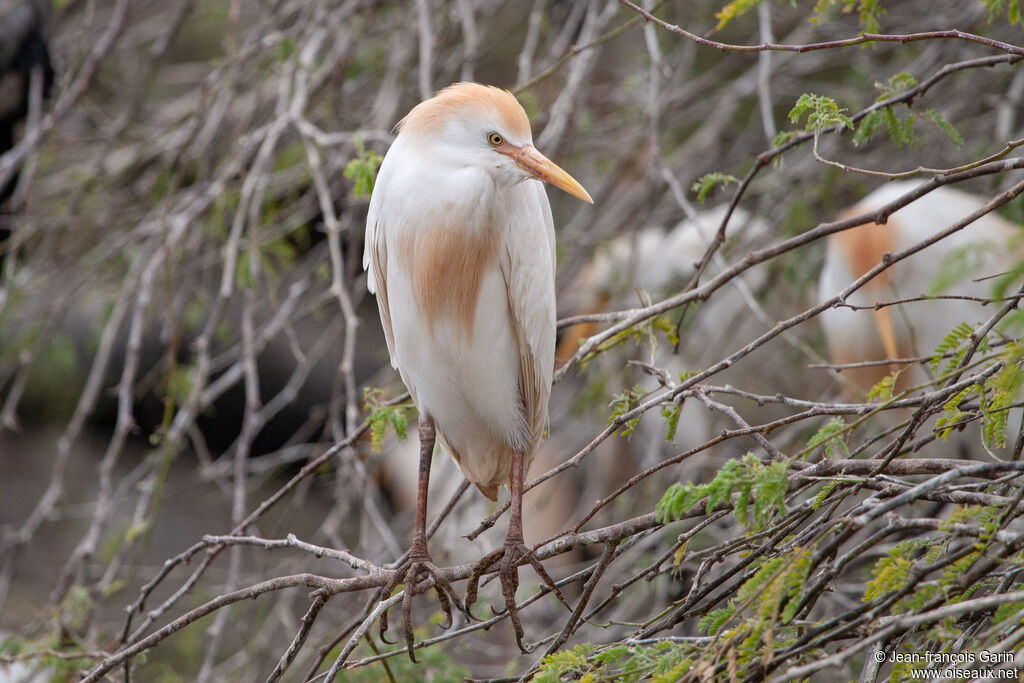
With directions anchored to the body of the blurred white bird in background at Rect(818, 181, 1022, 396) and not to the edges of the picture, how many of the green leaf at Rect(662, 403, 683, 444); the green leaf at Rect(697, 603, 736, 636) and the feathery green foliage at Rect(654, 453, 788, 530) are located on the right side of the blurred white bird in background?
0

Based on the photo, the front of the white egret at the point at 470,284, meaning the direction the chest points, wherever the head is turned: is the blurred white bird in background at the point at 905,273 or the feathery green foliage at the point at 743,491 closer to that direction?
the feathery green foliage

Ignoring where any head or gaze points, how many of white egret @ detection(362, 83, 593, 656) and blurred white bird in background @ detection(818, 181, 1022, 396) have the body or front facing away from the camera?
0

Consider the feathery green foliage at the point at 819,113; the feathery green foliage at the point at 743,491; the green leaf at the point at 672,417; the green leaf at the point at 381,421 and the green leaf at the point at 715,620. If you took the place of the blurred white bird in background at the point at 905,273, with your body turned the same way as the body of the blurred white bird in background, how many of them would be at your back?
0

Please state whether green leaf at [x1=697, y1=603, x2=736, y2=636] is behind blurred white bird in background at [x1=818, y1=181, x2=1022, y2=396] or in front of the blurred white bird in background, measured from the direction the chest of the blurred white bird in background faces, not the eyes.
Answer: in front

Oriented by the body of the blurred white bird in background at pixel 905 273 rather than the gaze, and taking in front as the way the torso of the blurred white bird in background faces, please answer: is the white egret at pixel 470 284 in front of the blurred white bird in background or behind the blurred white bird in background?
in front

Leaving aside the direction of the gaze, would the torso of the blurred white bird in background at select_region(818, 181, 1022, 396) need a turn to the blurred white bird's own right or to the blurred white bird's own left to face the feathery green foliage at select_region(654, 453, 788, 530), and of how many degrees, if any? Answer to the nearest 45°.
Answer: approximately 45° to the blurred white bird's own left

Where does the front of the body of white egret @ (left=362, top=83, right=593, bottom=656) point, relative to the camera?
toward the camera

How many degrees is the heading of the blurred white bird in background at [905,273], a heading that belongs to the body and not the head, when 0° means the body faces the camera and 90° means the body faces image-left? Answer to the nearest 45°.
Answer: approximately 45°
